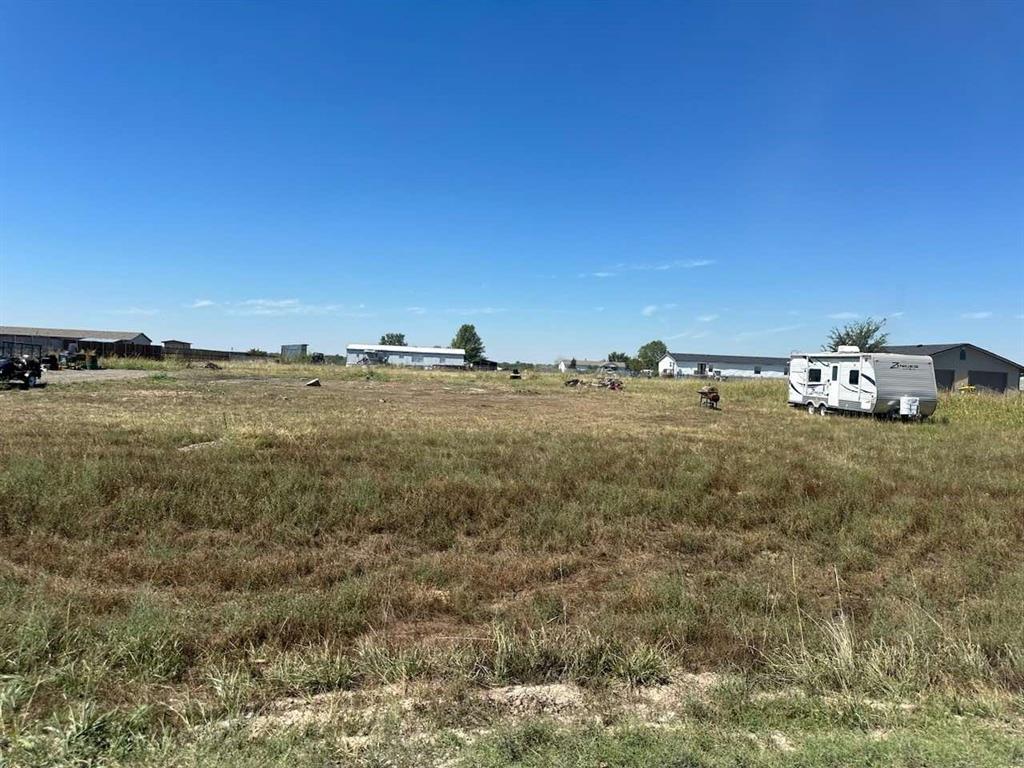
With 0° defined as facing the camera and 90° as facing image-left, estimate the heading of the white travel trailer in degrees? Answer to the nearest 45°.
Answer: approximately 315°
